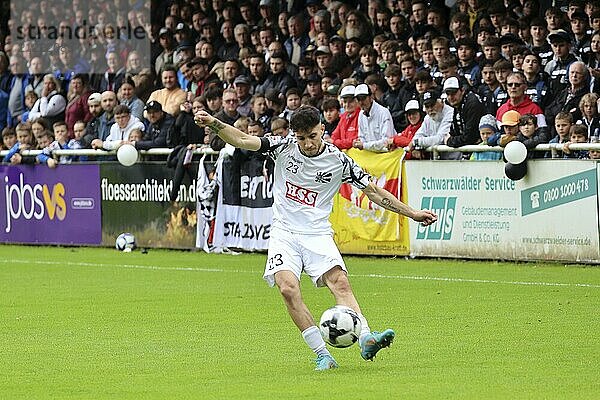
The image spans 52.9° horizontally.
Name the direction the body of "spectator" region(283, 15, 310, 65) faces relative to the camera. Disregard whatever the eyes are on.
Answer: toward the camera

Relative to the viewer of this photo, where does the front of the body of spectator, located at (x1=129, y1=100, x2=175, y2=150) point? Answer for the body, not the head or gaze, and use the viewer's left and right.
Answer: facing the viewer and to the left of the viewer

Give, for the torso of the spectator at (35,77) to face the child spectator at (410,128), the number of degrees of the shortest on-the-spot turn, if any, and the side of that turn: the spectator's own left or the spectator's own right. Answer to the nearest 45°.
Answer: approximately 45° to the spectator's own left

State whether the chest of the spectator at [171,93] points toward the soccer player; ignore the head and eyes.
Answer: yes

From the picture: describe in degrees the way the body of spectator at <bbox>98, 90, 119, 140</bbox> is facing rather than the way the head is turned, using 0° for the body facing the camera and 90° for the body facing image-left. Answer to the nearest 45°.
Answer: approximately 0°

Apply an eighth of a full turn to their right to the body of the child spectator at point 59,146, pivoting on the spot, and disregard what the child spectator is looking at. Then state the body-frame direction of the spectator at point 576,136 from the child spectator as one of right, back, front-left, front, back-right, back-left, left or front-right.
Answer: left

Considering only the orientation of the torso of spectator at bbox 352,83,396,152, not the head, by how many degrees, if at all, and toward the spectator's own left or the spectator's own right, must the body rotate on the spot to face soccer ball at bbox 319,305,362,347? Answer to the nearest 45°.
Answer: approximately 45° to the spectator's own left

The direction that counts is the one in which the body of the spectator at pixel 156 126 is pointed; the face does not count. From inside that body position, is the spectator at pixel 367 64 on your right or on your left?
on your left

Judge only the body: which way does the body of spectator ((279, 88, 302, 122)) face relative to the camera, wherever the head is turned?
toward the camera
